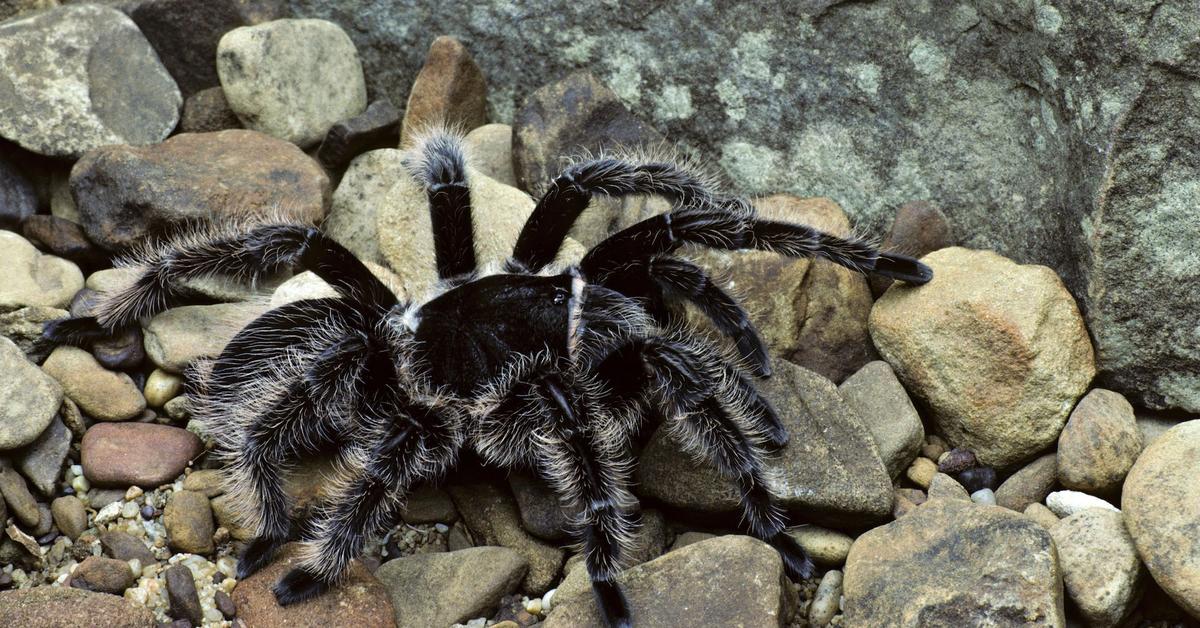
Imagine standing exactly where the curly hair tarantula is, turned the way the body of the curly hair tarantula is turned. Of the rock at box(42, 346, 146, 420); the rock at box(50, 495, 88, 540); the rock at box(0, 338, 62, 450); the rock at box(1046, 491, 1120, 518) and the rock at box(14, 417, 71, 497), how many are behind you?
4

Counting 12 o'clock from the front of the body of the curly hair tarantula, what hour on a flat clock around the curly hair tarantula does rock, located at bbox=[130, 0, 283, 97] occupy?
The rock is roughly at 8 o'clock from the curly hair tarantula.

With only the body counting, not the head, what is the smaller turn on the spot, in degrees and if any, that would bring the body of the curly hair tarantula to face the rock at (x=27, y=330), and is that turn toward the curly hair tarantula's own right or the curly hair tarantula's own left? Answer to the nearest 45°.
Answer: approximately 180°

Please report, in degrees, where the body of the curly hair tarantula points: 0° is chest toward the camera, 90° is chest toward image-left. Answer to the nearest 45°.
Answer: approximately 270°

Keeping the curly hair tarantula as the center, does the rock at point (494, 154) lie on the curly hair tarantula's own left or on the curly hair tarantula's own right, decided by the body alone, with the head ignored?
on the curly hair tarantula's own left

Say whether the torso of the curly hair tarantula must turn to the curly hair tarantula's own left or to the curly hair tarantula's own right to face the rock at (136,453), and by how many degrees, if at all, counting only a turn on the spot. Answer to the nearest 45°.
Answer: approximately 180°

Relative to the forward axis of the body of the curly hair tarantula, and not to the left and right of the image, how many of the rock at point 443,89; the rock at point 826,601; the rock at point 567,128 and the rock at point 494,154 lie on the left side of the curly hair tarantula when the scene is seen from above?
3

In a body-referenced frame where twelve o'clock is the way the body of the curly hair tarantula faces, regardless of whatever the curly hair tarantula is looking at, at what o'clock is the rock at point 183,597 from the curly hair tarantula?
The rock is roughly at 5 o'clock from the curly hair tarantula.

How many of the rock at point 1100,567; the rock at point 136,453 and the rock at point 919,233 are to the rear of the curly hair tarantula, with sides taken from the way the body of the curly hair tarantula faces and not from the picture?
1

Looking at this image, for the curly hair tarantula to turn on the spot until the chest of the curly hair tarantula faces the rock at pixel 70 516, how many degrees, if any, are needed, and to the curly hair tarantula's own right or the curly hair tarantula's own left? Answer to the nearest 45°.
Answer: approximately 180°

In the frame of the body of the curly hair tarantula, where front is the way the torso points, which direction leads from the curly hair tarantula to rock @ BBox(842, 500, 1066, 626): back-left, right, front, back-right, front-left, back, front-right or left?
front-right

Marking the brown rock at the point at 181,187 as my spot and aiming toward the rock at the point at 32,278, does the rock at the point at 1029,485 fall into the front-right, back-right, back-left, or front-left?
back-left

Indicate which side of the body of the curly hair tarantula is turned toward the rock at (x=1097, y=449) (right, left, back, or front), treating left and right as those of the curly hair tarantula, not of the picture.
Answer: front
